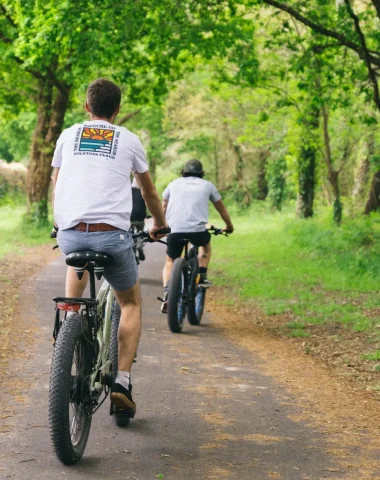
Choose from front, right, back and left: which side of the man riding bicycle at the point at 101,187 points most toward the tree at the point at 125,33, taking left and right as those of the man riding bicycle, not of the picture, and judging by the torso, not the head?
front

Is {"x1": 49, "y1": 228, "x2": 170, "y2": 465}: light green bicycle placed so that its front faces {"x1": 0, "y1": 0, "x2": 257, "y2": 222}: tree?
yes

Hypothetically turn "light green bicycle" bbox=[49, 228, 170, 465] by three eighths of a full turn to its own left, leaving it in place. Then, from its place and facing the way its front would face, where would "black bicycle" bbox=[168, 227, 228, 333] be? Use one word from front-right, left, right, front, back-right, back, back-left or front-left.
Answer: back-right

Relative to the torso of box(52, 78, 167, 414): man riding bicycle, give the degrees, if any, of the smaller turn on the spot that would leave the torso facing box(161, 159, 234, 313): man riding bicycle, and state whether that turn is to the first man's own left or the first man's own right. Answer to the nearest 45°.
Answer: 0° — they already face them

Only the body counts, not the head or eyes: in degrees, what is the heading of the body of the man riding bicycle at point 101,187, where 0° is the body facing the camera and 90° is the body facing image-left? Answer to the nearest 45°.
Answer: approximately 180°

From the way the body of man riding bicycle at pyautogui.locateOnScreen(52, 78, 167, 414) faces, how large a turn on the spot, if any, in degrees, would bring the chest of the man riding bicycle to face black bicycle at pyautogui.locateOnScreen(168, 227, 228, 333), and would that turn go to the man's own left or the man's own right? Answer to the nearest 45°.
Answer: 0° — they already face it

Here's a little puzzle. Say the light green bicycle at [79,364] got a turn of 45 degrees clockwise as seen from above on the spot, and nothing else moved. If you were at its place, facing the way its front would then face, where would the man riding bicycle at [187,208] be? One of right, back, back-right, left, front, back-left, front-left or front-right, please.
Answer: front-left

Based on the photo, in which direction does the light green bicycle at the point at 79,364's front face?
away from the camera

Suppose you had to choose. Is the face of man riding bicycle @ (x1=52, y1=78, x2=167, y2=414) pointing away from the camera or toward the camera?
away from the camera

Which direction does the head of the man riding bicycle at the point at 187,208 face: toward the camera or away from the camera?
away from the camera
